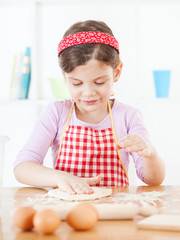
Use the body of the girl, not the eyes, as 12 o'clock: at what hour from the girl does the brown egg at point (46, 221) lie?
The brown egg is roughly at 12 o'clock from the girl.

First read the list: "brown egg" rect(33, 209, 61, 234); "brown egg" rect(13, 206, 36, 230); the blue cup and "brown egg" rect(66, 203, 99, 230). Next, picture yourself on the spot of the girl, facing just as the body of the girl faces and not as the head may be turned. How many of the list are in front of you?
3

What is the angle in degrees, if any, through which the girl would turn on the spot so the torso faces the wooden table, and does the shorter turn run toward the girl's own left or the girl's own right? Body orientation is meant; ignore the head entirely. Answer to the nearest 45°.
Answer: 0° — they already face it

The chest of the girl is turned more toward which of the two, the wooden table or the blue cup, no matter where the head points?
the wooden table

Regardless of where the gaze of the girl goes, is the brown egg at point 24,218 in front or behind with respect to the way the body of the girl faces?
in front

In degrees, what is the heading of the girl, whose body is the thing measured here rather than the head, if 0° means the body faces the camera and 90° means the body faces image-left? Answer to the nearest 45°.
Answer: approximately 0°

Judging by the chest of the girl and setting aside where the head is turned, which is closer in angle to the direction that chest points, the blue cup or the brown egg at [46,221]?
the brown egg

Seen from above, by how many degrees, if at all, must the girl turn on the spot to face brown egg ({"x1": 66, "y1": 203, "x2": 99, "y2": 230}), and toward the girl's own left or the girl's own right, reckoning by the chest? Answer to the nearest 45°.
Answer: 0° — they already face it
